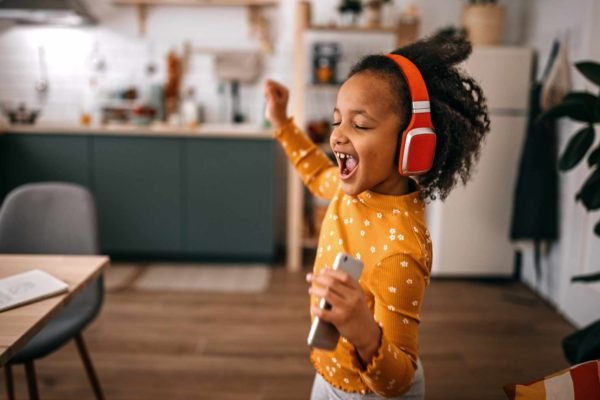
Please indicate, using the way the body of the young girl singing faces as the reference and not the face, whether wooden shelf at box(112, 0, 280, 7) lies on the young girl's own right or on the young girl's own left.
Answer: on the young girl's own right

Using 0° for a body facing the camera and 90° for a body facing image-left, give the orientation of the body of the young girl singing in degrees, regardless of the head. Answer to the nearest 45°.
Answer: approximately 45°

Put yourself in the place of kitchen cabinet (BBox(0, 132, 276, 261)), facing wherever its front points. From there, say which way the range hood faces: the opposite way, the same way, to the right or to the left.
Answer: the same way

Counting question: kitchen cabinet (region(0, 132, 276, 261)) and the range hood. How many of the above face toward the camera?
2

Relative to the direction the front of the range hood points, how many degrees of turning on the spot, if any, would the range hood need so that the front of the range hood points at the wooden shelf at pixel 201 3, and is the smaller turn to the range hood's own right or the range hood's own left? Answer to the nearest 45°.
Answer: approximately 90° to the range hood's own left

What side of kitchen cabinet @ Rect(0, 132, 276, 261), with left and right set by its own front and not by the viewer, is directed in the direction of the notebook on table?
front

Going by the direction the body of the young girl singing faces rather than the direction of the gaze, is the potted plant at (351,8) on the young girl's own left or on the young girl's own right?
on the young girl's own right

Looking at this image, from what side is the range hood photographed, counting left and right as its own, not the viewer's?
front

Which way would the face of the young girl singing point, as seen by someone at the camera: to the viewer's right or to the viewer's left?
to the viewer's left

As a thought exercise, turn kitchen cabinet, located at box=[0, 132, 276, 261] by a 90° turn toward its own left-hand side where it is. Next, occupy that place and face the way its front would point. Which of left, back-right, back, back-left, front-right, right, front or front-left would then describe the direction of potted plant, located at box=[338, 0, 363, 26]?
front

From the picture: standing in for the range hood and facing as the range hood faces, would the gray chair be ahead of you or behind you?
ahead

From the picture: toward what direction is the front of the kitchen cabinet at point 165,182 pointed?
toward the camera
